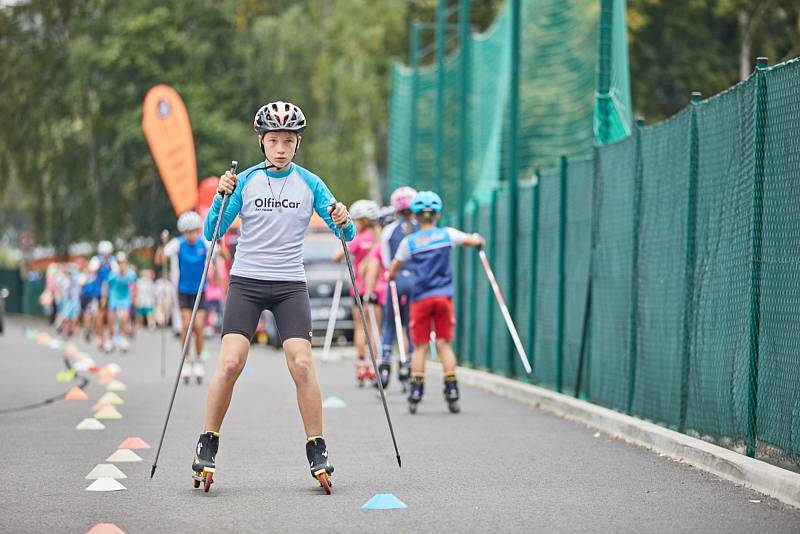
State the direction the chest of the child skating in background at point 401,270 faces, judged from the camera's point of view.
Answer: away from the camera

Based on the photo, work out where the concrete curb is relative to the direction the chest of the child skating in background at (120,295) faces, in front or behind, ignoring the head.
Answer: in front

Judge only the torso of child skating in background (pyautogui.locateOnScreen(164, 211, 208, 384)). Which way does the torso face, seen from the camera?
toward the camera

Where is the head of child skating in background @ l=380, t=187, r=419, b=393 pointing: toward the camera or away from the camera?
away from the camera

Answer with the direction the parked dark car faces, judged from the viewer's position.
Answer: facing the viewer

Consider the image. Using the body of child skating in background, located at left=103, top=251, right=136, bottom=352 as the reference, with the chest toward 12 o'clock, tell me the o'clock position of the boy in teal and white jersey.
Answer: The boy in teal and white jersey is roughly at 12 o'clock from the child skating in background.

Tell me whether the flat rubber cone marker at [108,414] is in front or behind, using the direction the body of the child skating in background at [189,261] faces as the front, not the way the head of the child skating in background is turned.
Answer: in front

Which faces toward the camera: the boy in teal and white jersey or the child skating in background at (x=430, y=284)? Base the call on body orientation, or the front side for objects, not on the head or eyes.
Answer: the boy in teal and white jersey

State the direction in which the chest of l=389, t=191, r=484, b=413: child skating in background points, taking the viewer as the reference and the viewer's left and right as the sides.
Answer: facing away from the viewer

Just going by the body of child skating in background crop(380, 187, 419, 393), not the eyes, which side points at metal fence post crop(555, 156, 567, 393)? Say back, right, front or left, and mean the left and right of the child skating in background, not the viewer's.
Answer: right

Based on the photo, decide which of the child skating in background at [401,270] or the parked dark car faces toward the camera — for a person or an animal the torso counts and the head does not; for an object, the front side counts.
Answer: the parked dark car

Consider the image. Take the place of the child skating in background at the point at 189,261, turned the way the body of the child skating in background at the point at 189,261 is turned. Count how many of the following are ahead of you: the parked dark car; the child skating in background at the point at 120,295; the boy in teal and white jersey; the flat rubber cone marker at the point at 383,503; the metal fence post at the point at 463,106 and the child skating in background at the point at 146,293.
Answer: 2

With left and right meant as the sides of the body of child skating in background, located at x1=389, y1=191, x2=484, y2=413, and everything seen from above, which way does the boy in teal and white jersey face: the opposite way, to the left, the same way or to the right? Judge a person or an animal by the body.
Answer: the opposite way

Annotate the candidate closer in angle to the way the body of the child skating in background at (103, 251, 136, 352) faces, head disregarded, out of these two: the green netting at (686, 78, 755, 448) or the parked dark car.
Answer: the green netting

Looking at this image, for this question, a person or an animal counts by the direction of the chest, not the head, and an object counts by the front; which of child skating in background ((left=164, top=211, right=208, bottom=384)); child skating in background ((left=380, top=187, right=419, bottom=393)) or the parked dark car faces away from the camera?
child skating in background ((left=380, top=187, right=419, bottom=393))
